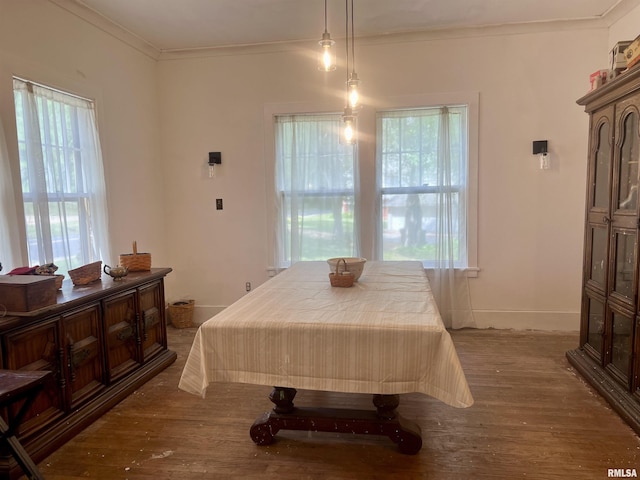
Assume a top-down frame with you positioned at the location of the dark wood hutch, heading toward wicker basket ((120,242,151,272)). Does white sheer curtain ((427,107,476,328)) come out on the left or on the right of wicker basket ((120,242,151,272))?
right

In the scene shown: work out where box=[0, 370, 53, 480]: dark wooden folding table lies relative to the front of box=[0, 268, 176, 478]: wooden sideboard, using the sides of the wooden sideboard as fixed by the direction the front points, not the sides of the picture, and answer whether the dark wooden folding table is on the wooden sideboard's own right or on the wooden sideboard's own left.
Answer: on the wooden sideboard's own right

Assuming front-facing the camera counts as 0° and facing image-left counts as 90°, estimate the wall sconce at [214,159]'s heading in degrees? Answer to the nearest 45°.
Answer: approximately 0°

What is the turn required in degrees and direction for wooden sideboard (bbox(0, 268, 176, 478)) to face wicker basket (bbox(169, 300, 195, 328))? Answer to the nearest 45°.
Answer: approximately 90° to its left

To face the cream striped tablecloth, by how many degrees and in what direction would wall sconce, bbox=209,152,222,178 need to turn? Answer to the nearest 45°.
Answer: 0° — it already faces it

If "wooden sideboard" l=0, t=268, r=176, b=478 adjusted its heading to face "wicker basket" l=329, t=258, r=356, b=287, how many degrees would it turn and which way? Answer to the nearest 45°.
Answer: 0° — it already faces it

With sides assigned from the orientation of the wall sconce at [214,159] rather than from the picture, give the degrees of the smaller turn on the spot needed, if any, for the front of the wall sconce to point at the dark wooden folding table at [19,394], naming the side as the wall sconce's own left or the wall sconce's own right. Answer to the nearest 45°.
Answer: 0° — it already faces it

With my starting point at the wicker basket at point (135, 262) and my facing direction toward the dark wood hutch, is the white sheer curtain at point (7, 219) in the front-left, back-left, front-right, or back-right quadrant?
back-right

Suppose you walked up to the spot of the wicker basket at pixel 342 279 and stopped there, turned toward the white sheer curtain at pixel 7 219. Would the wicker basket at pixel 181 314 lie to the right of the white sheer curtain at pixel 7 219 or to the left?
right

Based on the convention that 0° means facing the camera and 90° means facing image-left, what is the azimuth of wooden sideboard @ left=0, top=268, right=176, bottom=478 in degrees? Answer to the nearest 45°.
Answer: approximately 315°
